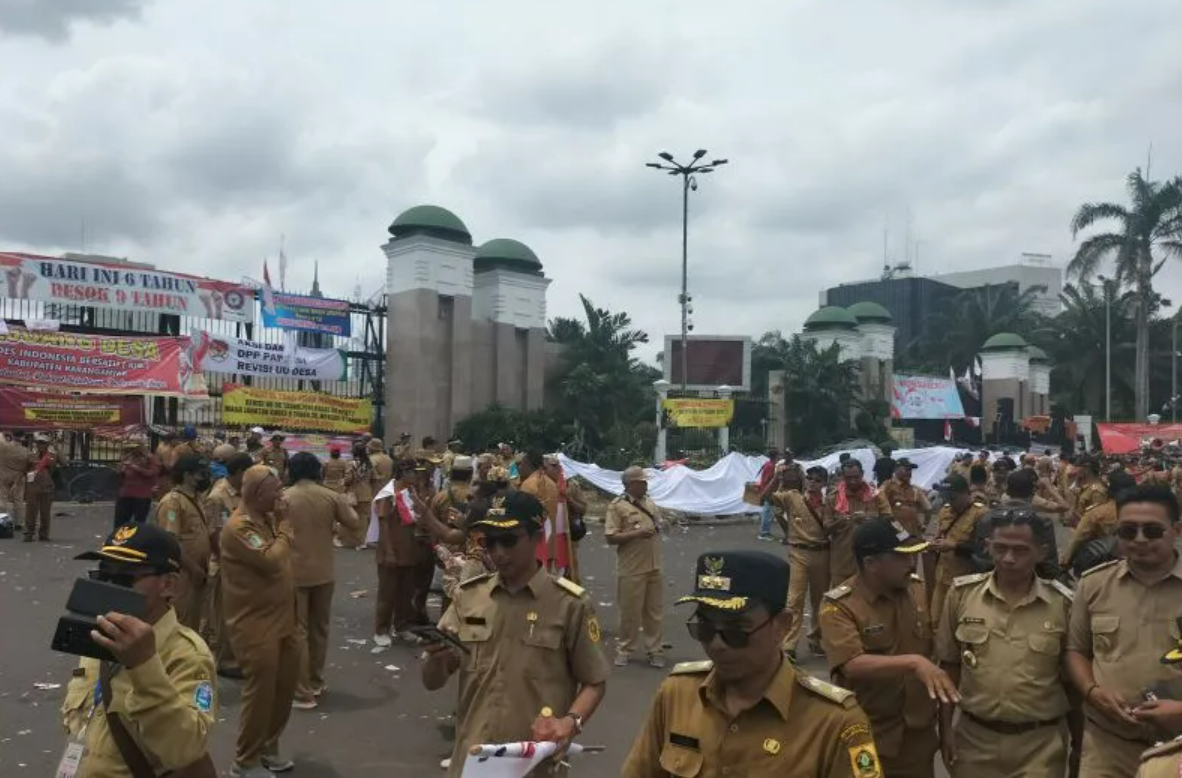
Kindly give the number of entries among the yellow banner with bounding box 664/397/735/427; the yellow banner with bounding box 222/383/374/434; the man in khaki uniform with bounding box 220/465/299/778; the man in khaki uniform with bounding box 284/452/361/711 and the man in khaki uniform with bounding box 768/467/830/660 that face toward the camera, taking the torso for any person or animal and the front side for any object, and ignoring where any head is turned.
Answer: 3

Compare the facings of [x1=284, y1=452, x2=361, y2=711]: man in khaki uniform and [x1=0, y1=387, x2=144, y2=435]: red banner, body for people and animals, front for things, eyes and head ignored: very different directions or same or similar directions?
very different directions

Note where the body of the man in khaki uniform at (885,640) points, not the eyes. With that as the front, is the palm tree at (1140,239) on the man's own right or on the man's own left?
on the man's own left

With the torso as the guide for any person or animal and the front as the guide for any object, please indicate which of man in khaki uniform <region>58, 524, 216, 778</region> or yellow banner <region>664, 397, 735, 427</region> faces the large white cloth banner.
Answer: the yellow banner

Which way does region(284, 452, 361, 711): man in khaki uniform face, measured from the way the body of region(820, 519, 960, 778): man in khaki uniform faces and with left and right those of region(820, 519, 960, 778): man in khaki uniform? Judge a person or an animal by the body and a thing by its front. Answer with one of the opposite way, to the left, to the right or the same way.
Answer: the opposite way

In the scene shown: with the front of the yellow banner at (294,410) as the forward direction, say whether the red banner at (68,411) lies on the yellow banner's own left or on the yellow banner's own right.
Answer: on the yellow banner's own right

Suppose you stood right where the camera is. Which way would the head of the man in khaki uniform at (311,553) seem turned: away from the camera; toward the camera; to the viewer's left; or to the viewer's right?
away from the camera

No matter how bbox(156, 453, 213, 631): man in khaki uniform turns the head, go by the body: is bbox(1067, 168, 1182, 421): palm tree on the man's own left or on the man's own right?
on the man's own left

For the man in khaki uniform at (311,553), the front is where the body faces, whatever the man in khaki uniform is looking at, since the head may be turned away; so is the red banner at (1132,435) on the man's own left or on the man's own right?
on the man's own right

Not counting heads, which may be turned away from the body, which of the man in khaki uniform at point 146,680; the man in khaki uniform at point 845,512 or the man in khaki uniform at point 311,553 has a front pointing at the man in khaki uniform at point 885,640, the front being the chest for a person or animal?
the man in khaki uniform at point 845,512

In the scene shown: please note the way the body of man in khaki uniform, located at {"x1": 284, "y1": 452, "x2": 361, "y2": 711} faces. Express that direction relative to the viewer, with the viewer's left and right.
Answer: facing away from the viewer
